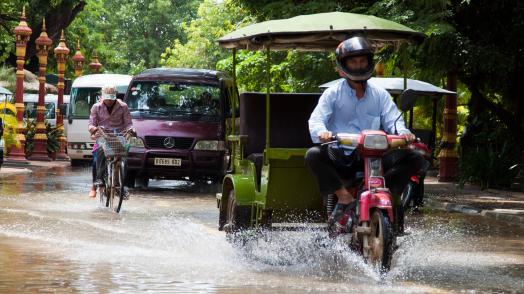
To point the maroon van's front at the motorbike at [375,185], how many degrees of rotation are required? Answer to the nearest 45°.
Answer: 0° — it already faces it

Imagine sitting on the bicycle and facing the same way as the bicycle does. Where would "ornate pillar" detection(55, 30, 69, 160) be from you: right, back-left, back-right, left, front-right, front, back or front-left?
back

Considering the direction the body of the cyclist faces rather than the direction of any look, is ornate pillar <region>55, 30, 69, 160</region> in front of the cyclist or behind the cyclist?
behind

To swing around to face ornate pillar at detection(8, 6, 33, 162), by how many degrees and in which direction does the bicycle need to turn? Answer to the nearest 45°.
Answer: approximately 180°

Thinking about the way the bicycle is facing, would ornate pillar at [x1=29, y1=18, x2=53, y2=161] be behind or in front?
behind
